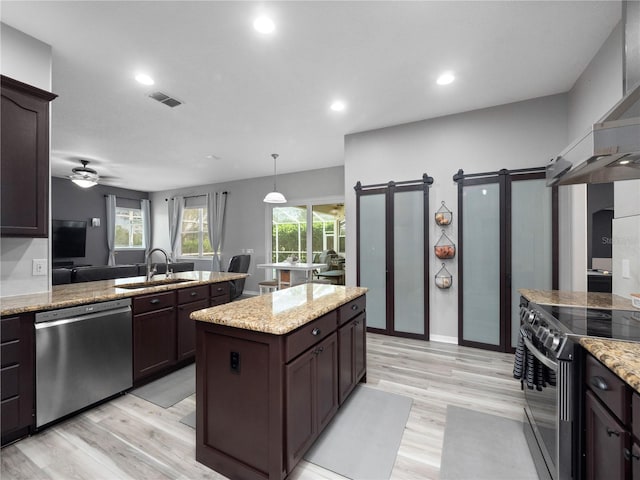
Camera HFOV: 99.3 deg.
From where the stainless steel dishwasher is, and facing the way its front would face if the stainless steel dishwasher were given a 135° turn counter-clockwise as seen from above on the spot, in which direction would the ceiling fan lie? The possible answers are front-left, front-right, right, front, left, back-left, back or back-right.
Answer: front

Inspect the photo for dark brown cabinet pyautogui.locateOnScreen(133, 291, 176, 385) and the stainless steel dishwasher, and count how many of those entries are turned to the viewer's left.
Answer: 0

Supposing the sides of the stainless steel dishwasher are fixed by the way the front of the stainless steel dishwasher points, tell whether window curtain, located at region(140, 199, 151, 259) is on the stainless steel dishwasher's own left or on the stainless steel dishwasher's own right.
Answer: on the stainless steel dishwasher's own left

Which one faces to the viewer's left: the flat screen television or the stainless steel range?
the stainless steel range

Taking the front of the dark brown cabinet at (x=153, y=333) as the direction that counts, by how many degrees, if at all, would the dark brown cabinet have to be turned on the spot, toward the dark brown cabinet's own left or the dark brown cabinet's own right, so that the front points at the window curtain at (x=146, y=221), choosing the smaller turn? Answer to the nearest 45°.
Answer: approximately 135° to the dark brown cabinet's own left

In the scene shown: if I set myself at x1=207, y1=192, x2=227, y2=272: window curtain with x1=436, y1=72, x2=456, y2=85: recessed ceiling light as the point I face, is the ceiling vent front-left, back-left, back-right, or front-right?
front-right

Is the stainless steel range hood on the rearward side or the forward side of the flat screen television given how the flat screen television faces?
on the forward side

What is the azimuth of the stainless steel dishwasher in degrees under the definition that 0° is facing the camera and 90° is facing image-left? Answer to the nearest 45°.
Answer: approximately 315°

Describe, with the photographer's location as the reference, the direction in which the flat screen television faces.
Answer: facing the viewer and to the right of the viewer

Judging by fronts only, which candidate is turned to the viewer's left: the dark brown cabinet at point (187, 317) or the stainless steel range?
the stainless steel range

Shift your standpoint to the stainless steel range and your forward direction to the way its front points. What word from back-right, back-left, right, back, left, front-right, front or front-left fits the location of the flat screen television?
front

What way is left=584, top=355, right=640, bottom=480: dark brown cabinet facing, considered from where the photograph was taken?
facing the viewer and to the left of the viewer

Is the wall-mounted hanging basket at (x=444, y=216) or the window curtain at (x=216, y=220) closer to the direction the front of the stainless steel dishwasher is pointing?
the wall-mounted hanging basket

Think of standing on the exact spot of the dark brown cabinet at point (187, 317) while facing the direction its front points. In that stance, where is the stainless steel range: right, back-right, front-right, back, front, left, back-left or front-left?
front

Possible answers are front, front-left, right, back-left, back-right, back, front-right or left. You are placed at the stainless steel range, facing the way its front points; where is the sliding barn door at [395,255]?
front-right

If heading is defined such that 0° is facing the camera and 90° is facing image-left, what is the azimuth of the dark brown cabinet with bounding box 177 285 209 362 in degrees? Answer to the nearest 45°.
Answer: approximately 315°

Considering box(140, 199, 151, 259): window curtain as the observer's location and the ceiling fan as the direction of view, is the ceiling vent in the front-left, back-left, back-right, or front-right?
front-left

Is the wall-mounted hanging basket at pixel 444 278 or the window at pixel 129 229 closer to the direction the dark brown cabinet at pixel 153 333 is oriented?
the wall-mounted hanging basket

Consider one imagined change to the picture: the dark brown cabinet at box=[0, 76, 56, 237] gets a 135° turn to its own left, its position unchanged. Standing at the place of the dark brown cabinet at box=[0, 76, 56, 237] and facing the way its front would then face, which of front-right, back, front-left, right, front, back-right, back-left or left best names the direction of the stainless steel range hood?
back-right

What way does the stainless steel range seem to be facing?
to the viewer's left
